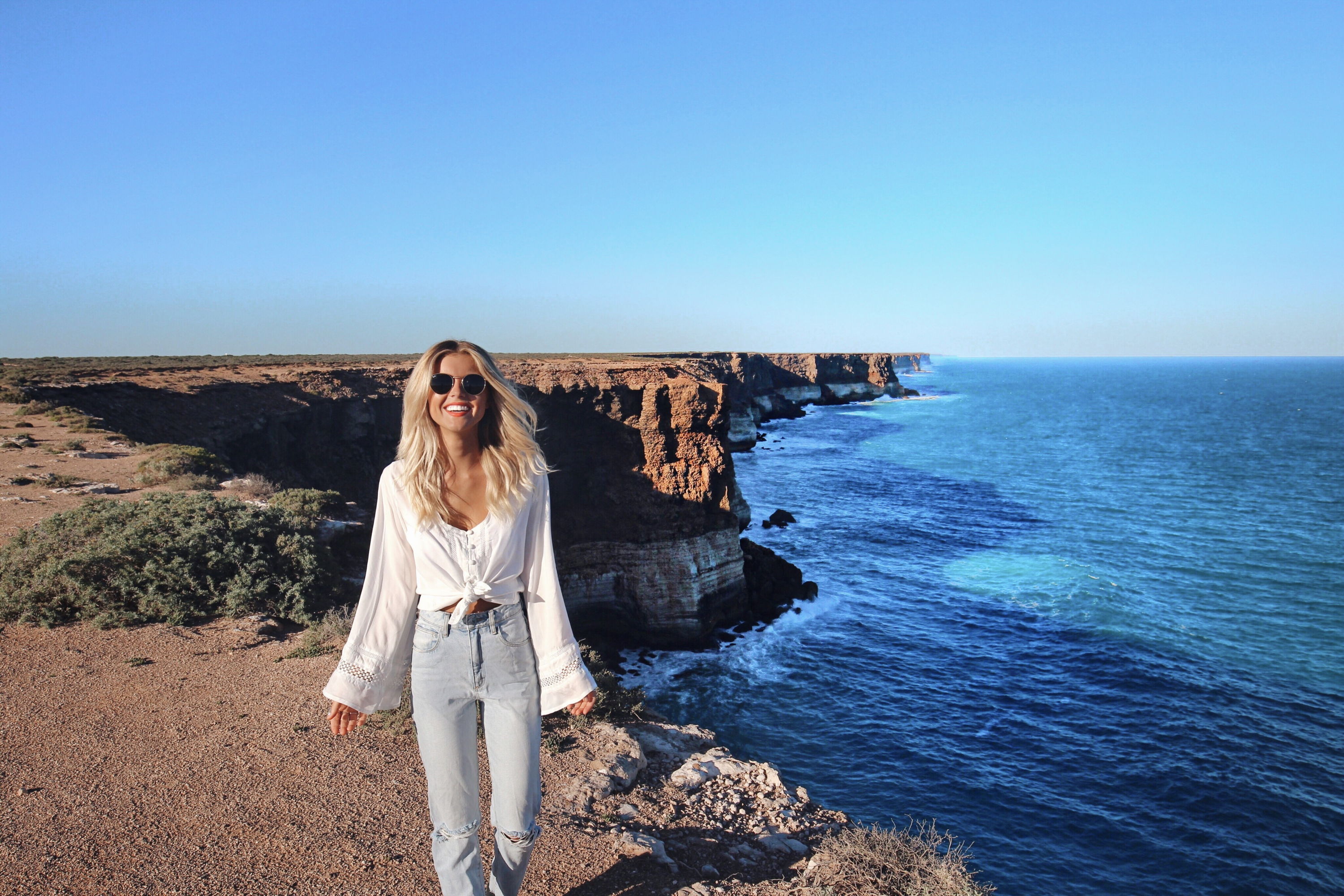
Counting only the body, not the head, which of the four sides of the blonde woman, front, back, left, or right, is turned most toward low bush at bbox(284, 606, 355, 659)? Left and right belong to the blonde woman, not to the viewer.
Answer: back

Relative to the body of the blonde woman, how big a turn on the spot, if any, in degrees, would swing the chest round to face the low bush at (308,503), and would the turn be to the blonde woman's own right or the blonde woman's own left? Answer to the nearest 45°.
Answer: approximately 180°

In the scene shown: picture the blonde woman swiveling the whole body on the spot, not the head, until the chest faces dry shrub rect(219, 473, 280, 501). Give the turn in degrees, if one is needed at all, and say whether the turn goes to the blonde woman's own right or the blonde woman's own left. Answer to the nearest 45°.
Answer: approximately 180°

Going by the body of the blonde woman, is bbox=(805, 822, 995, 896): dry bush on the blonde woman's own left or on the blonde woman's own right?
on the blonde woman's own left

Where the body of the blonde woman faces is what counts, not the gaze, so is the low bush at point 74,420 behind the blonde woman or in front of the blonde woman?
behind

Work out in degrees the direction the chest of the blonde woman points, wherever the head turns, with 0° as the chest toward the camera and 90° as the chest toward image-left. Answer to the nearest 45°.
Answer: approximately 0°

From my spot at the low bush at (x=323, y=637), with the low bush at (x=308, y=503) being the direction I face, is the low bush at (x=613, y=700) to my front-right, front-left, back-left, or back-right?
back-right

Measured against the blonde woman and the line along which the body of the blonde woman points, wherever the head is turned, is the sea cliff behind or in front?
behind

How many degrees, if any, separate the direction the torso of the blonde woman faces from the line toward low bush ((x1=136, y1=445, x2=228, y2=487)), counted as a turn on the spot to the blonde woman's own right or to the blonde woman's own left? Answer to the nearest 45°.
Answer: approximately 180°
